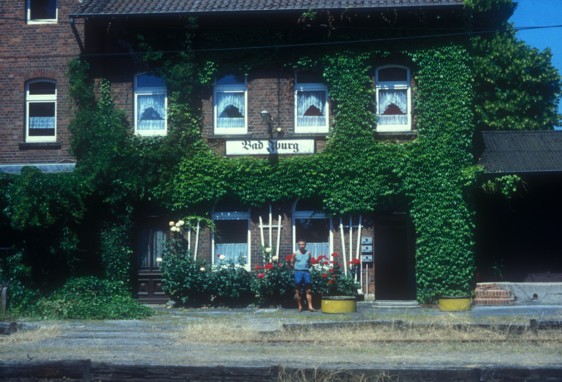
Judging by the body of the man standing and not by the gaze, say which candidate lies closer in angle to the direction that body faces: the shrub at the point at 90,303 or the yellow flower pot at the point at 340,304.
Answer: the yellow flower pot

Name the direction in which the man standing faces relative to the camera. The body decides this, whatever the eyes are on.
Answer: toward the camera

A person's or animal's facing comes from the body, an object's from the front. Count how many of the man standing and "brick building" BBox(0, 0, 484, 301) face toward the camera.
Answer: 2

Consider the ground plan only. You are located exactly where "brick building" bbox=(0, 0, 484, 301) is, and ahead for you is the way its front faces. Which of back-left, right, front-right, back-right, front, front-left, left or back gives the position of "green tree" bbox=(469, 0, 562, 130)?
back-left

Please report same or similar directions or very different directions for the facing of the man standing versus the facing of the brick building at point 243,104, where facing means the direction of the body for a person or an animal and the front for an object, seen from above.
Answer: same or similar directions

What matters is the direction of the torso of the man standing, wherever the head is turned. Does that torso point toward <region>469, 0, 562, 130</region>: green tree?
no

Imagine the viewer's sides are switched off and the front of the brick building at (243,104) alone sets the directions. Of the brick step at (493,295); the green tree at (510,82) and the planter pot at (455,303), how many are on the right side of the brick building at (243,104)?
0

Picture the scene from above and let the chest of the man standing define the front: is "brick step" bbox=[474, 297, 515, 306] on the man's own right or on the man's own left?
on the man's own left

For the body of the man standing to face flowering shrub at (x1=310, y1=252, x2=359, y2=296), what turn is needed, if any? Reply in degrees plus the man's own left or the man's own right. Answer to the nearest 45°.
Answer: approximately 135° to the man's own left

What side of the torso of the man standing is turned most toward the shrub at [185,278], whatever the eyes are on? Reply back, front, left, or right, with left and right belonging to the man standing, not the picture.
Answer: right

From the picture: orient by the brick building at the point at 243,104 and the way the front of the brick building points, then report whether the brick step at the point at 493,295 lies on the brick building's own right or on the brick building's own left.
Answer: on the brick building's own left

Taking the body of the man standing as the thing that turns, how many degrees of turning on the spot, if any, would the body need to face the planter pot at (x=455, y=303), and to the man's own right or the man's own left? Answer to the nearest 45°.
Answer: approximately 90° to the man's own left

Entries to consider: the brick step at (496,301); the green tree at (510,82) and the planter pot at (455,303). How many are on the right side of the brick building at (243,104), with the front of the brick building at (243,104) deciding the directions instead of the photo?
0
